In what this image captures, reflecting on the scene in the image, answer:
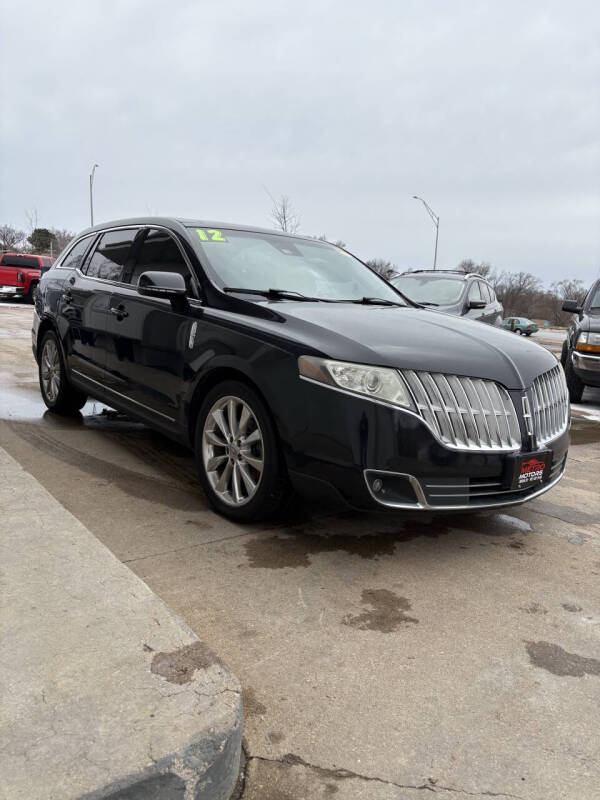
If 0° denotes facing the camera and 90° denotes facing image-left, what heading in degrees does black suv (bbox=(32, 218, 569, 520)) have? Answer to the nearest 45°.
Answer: approximately 315°

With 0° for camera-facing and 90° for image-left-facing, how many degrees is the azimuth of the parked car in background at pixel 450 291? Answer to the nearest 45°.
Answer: approximately 45°

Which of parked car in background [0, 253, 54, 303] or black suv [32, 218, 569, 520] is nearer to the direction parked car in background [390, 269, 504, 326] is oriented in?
the black suv

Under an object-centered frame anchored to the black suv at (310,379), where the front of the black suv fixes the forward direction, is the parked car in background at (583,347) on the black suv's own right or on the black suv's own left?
on the black suv's own left

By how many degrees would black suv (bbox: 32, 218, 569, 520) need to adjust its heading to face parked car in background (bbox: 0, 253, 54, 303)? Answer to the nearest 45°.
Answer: approximately 180°

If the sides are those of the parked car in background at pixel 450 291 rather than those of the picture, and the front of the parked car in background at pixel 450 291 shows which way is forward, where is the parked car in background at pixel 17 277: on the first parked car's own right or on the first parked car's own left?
on the first parked car's own right

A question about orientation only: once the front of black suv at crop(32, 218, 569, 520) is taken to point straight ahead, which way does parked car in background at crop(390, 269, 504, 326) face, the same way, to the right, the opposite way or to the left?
to the right

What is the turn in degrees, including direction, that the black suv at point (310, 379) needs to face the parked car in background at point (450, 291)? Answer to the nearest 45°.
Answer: approximately 135° to its left

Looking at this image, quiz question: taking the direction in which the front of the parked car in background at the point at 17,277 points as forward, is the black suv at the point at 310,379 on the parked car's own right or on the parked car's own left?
on the parked car's own right
